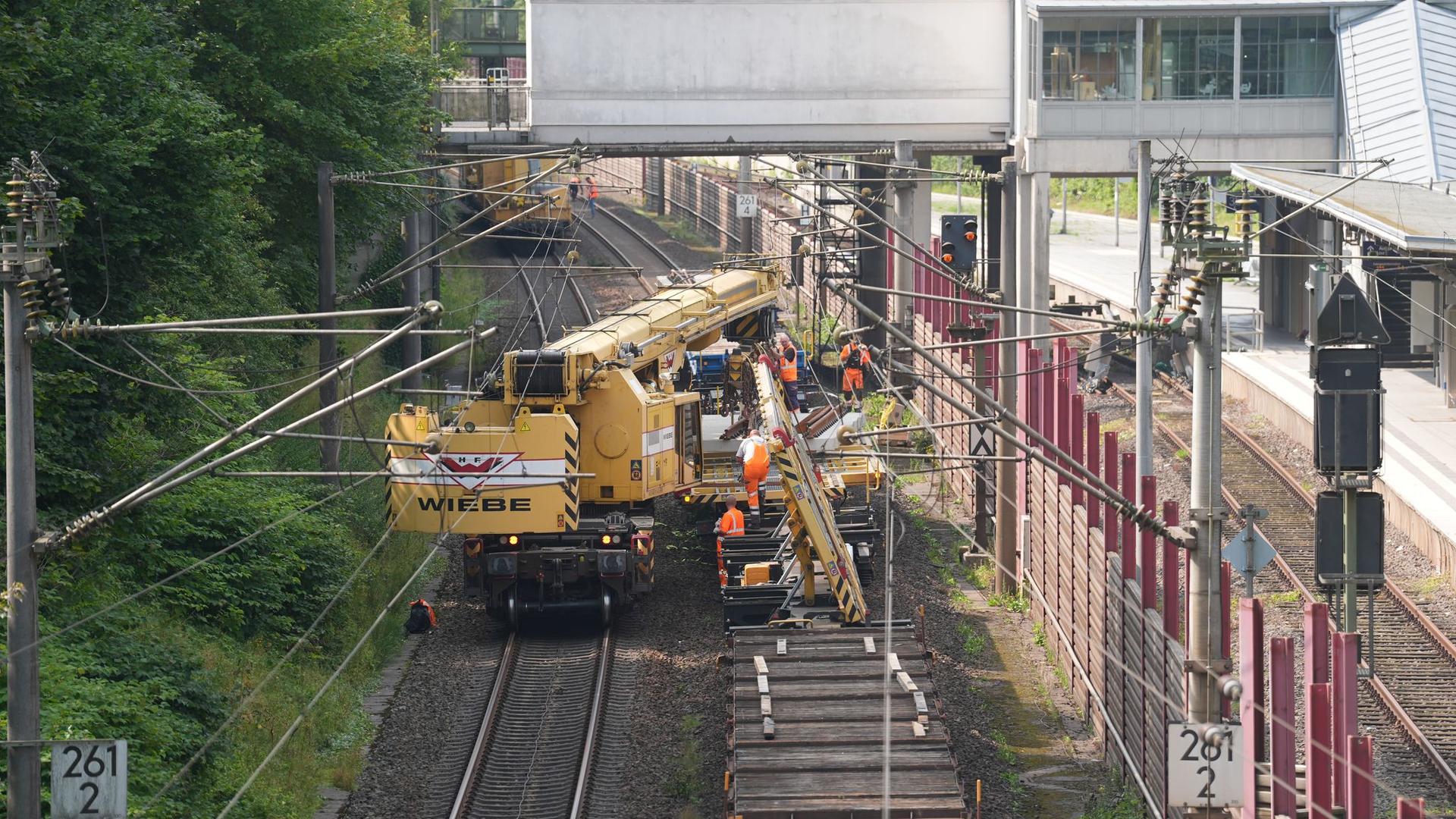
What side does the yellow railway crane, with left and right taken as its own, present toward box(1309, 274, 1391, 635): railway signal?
right

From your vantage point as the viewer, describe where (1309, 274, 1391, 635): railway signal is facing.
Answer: facing away from the viewer

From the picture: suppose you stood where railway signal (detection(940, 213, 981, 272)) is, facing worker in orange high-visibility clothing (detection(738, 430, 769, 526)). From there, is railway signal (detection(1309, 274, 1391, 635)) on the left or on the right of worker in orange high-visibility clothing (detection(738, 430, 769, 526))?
left

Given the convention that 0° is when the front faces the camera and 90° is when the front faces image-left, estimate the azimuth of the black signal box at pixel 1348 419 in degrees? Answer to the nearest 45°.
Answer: approximately 180°

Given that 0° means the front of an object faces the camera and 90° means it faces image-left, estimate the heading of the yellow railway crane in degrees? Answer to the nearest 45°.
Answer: approximately 225°

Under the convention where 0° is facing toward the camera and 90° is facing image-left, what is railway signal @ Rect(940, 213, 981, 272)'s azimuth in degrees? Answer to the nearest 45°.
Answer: approximately 0°

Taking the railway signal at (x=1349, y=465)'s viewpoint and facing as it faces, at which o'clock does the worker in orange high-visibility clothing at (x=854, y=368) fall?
The worker in orange high-visibility clothing is roughly at 11 o'clock from the railway signal.
